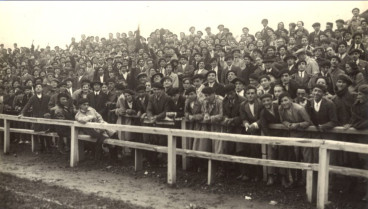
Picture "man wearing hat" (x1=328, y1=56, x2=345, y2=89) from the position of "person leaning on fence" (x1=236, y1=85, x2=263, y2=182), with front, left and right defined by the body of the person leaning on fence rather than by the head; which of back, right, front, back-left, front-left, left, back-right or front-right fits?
back-left

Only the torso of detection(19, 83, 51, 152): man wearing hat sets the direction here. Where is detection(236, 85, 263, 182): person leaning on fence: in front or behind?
in front

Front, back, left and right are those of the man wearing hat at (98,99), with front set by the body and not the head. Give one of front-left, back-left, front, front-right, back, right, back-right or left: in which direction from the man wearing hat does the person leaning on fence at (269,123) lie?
front-left

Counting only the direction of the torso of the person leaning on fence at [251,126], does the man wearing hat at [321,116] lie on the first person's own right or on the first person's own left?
on the first person's own left

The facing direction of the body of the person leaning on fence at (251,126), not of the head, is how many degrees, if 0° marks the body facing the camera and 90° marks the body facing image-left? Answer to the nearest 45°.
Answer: approximately 0°

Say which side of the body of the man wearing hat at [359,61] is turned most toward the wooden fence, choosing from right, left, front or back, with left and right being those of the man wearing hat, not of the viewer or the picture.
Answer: front

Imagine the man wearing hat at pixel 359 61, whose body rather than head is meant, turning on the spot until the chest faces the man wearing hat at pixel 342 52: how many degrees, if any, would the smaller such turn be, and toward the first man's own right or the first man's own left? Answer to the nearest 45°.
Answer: approximately 90° to the first man's own right
